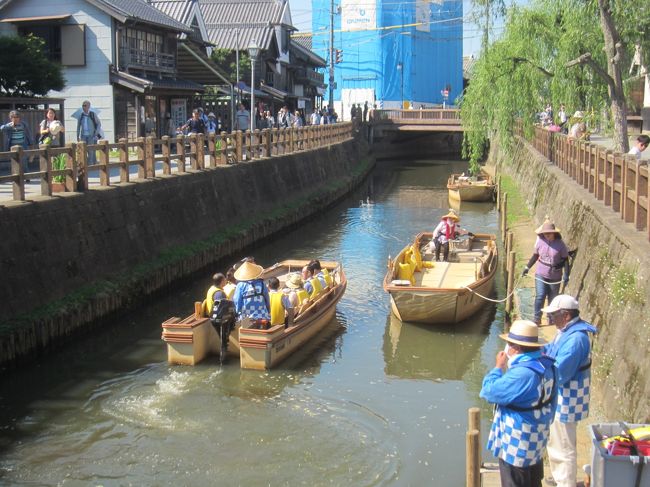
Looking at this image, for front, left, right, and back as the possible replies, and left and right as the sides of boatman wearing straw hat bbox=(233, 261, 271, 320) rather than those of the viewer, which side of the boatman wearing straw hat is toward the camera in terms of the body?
back

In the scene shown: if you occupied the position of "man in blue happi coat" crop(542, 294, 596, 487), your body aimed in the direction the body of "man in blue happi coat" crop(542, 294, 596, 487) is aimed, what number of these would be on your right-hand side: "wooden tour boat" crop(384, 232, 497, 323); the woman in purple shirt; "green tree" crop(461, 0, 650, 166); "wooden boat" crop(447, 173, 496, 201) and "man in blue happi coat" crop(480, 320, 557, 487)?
4

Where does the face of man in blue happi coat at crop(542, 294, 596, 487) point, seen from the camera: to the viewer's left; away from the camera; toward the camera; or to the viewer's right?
to the viewer's left

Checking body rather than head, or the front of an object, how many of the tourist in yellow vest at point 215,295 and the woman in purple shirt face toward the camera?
1

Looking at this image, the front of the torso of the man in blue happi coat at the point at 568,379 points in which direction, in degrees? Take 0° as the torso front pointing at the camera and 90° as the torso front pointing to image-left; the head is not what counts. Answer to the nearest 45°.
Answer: approximately 90°

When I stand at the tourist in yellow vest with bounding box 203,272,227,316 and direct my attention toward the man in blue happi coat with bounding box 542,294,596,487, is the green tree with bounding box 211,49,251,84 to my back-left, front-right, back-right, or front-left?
back-left

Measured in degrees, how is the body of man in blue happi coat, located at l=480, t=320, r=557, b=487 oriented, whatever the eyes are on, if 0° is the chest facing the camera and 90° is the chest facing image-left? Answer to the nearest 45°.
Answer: approximately 135°
